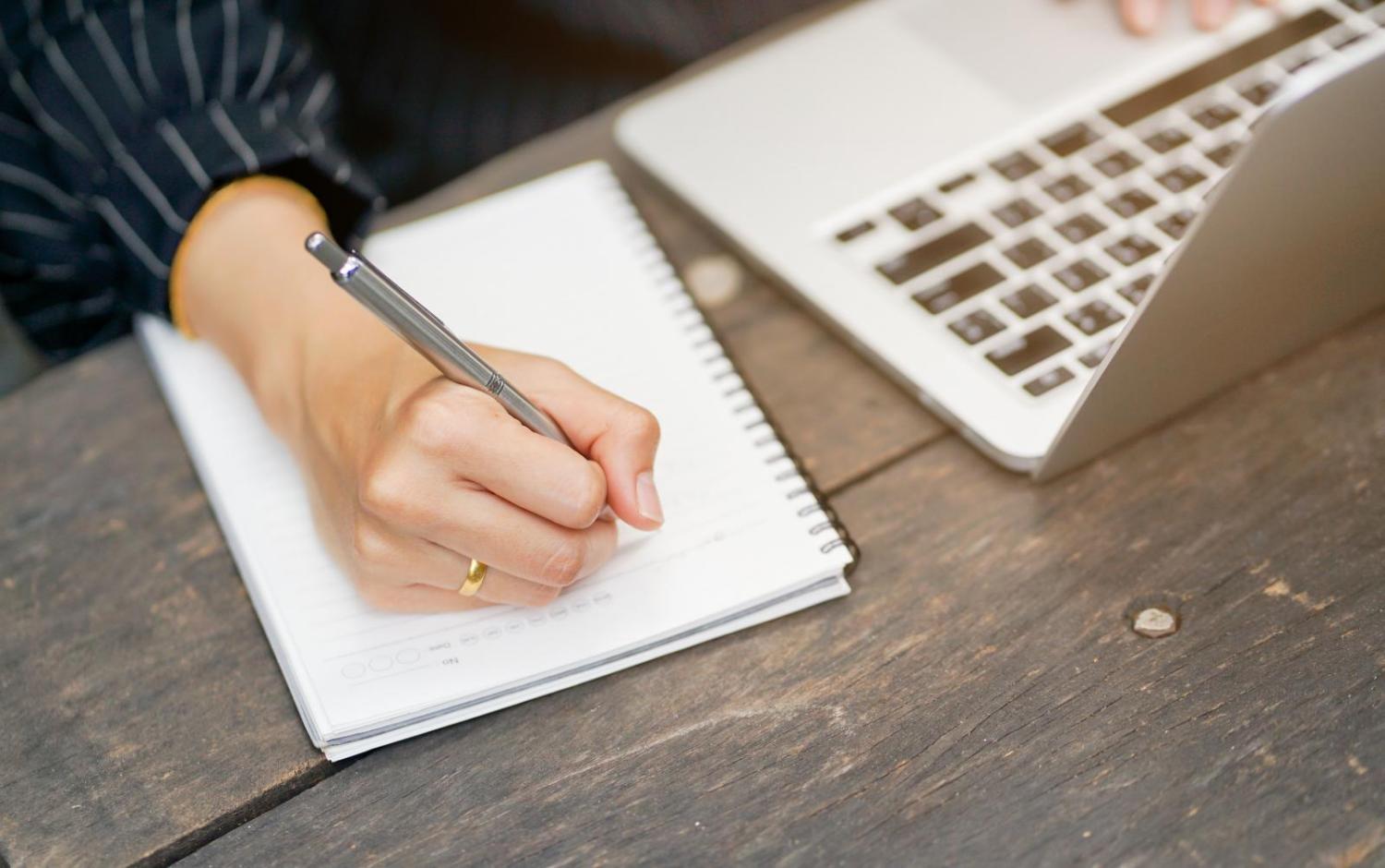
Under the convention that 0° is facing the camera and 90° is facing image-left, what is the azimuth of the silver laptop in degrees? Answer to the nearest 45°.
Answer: approximately 135°
